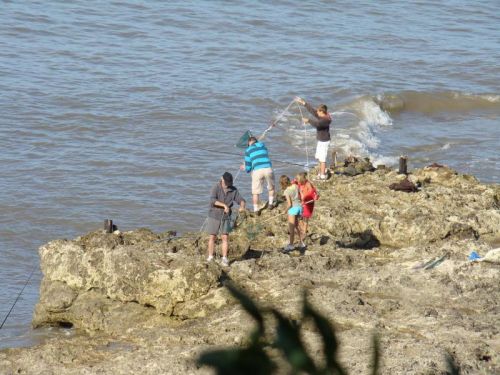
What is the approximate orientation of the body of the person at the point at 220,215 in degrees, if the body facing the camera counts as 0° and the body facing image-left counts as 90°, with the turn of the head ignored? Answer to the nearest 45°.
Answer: approximately 315°

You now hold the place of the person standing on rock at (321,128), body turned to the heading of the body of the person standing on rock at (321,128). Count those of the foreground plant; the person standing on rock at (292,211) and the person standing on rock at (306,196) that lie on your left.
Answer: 3

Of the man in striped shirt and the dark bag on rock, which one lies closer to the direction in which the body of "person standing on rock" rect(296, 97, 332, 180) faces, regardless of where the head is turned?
the man in striped shirt

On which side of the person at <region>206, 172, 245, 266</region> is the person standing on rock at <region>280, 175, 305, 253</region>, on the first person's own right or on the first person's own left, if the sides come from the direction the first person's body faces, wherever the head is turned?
on the first person's own left

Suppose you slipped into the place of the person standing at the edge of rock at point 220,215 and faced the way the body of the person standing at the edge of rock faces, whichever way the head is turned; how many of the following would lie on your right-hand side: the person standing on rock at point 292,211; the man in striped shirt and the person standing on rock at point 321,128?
0

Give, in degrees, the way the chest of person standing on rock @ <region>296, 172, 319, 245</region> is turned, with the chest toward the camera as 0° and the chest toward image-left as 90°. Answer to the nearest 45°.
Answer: approximately 90°

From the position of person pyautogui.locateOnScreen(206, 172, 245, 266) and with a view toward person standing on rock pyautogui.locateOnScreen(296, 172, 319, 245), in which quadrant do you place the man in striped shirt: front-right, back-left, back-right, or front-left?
front-left

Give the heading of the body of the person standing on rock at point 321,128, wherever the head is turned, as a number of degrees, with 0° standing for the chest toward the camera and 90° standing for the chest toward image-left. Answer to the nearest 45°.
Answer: approximately 90°

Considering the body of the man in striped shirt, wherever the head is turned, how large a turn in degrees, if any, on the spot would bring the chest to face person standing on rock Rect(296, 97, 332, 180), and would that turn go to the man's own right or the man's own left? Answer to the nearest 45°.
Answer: approximately 90° to the man's own right

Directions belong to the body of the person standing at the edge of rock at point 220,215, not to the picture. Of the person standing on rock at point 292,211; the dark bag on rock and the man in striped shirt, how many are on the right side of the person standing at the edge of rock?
0

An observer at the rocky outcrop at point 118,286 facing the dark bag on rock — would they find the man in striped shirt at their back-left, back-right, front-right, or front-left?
front-left

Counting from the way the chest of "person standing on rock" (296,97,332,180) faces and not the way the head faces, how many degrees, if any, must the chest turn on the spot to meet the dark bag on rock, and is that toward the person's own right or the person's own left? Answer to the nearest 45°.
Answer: approximately 135° to the person's own left

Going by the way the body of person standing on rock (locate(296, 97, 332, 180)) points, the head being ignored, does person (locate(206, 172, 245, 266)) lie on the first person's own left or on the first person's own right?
on the first person's own left

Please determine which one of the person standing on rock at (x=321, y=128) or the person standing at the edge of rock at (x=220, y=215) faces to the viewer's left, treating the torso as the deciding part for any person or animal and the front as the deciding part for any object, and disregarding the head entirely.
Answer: the person standing on rock

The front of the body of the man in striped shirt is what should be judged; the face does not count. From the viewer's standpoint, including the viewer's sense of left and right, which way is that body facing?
facing away from the viewer and to the left of the viewer
